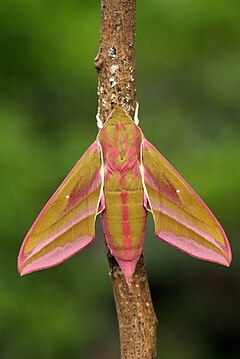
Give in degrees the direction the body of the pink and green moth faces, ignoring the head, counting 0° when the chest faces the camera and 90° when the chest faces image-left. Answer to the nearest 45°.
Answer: approximately 180°
